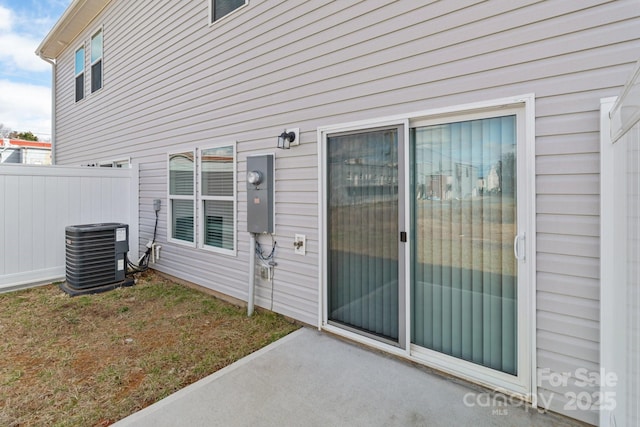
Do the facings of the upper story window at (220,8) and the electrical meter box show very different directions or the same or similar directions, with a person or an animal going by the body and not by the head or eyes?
same or similar directions

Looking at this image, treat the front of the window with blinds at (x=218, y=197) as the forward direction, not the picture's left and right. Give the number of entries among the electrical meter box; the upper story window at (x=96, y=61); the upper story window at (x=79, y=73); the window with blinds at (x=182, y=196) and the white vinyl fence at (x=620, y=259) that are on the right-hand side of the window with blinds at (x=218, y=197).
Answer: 3

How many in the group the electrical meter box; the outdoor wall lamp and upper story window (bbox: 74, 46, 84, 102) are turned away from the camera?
0

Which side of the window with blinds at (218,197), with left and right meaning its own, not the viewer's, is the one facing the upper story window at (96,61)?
right

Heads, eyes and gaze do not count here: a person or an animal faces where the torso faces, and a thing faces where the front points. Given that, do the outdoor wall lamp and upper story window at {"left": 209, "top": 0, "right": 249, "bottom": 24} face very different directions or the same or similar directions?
same or similar directions

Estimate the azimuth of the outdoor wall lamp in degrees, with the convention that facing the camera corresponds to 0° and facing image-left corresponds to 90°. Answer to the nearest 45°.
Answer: approximately 45°

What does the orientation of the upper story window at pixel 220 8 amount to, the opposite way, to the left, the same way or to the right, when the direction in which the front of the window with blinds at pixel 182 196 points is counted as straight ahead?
the same way

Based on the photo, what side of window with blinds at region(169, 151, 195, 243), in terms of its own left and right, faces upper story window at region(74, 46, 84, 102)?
right

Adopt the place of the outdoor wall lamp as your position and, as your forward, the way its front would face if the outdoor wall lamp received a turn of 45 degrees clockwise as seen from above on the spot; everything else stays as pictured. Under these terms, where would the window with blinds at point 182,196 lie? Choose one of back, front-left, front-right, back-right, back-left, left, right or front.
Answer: front-right

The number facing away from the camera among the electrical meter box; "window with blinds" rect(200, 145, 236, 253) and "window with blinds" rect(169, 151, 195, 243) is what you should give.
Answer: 0

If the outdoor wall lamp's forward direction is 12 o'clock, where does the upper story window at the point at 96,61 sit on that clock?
The upper story window is roughly at 3 o'clock from the outdoor wall lamp.

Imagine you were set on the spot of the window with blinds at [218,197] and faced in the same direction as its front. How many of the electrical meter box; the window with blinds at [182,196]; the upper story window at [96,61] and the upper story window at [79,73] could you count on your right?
3

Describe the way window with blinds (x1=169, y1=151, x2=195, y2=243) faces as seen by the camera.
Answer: facing the viewer and to the left of the viewer

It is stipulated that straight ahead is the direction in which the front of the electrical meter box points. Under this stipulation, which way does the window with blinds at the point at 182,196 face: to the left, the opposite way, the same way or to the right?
the same way

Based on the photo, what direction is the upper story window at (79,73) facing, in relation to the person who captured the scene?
facing to the left of the viewer

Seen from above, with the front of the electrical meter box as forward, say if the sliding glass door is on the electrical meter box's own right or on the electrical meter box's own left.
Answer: on the electrical meter box's own left

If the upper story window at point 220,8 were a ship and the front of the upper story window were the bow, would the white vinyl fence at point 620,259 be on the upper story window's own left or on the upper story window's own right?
on the upper story window's own left

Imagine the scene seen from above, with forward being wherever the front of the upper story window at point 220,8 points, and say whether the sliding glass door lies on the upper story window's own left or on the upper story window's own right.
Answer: on the upper story window's own left
